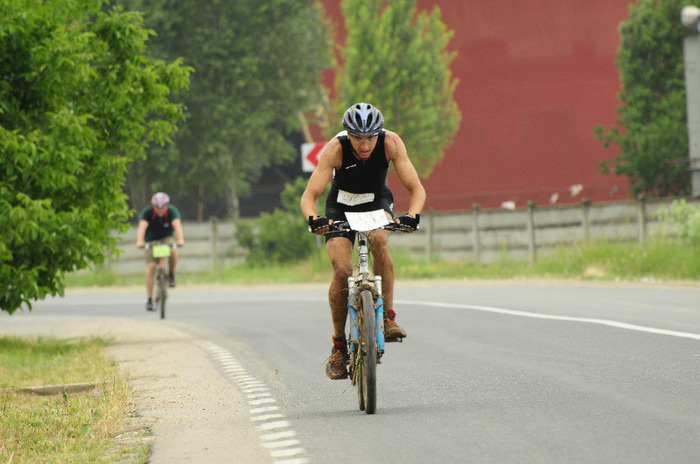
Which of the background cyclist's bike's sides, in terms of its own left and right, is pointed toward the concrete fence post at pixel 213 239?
back

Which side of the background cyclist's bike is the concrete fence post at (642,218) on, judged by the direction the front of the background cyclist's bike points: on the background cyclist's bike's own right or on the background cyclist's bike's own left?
on the background cyclist's bike's own left

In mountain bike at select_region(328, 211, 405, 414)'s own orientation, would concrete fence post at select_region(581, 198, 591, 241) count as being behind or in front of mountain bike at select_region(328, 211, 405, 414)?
behind

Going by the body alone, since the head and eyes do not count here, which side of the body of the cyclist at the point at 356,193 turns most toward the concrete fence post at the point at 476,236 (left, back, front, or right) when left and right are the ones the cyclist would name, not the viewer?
back

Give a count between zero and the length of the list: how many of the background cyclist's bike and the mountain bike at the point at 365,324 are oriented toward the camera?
2

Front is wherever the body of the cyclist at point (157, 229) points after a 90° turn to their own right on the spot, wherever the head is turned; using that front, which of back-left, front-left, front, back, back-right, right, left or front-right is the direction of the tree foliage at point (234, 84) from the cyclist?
right

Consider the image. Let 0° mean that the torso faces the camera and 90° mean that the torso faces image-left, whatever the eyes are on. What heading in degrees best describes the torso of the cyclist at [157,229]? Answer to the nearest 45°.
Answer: approximately 0°
